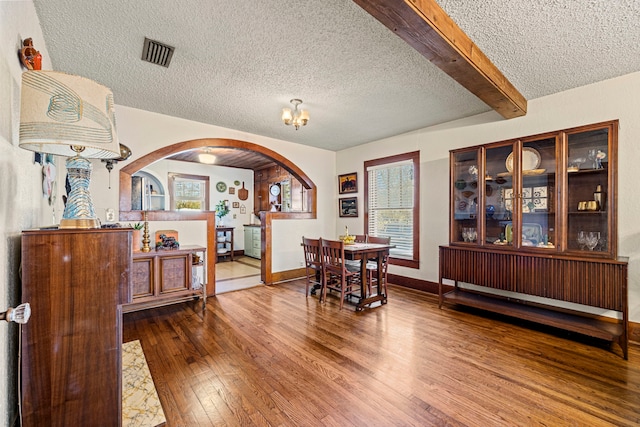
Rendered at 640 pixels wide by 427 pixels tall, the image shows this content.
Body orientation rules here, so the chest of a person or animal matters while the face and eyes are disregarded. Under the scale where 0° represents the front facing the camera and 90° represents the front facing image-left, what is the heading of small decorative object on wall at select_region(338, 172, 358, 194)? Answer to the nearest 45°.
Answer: approximately 45°

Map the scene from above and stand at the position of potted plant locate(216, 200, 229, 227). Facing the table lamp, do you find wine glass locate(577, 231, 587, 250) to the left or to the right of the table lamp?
left

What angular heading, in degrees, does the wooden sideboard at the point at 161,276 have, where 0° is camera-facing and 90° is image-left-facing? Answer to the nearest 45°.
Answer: approximately 315°

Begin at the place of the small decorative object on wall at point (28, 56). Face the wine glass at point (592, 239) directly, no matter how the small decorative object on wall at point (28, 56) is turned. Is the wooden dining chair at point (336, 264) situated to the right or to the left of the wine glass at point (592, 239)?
left

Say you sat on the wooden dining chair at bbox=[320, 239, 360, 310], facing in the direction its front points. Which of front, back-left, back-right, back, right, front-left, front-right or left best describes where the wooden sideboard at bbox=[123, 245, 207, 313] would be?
back-left

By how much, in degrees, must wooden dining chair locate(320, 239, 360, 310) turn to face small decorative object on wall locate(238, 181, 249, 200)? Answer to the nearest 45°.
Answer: approximately 90° to its left

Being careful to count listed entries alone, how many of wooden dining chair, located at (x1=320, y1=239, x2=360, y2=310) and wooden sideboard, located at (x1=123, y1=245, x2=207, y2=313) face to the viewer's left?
0

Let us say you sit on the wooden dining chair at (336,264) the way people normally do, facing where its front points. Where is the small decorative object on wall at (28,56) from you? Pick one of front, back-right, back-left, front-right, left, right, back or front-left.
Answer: back

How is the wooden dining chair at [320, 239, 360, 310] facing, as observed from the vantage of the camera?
facing away from the viewer and to the right of the viewer

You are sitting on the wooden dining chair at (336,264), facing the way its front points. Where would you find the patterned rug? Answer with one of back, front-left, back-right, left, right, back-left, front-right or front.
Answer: back

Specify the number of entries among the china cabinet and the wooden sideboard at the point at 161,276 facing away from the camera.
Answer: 0
